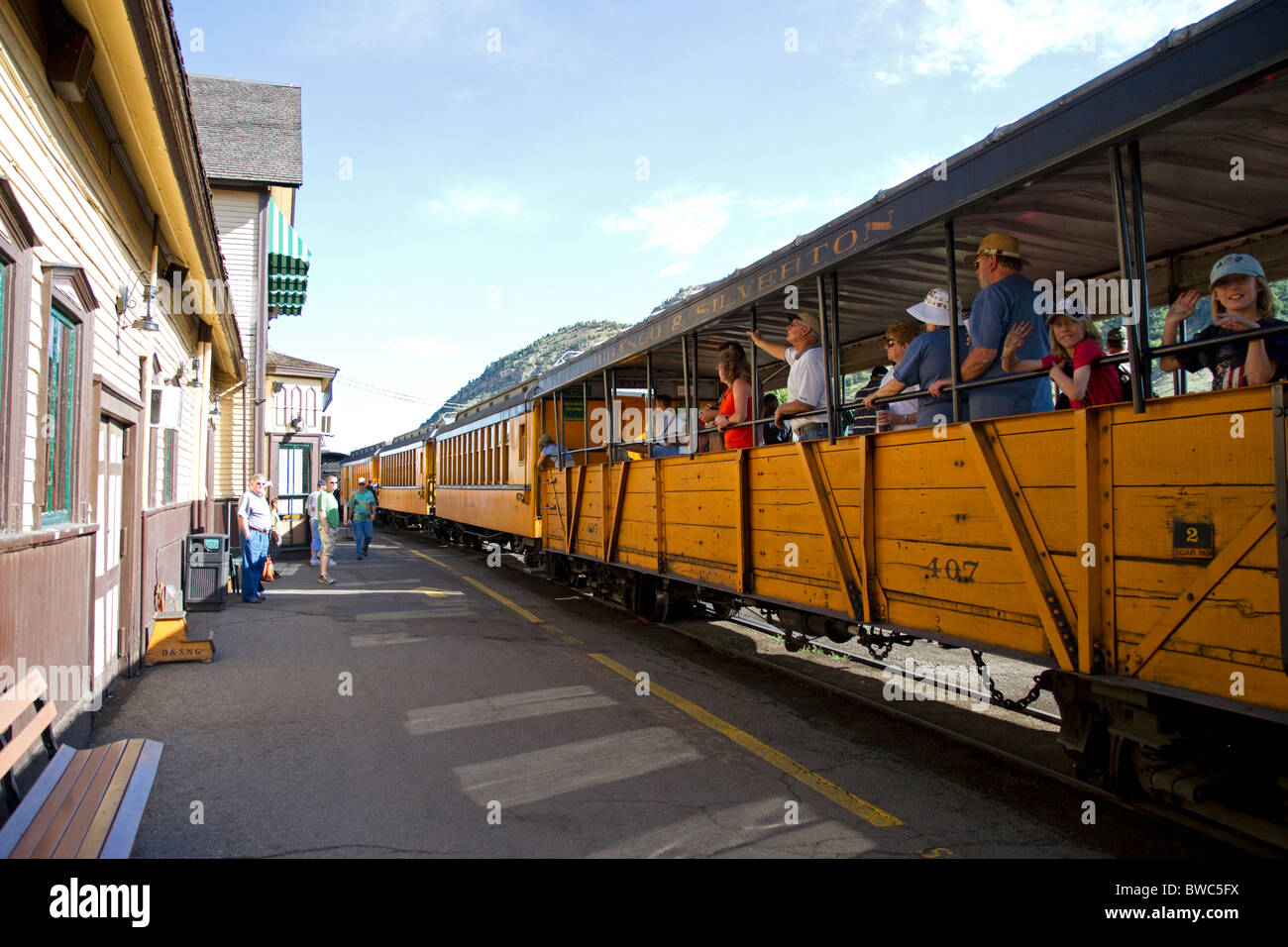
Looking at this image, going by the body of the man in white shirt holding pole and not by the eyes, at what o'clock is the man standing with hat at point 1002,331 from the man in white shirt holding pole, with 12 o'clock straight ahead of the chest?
The man standing with hat is roughly at 8 o'clock from the man in white shirt holding pole.

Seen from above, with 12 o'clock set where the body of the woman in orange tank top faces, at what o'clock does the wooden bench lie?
The wooden bench is roughly at 10 o'clock from the woman in orange tank top.

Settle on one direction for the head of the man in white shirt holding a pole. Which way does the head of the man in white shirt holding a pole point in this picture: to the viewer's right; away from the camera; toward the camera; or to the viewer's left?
to the viewer's left

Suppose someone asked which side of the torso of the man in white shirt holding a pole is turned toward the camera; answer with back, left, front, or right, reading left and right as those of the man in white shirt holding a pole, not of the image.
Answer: left

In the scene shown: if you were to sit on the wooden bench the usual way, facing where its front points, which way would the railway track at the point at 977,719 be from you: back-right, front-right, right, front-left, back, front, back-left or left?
front

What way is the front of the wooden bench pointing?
to the viewer's right

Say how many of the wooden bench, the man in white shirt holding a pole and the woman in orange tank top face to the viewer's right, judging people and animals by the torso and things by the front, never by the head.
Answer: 1

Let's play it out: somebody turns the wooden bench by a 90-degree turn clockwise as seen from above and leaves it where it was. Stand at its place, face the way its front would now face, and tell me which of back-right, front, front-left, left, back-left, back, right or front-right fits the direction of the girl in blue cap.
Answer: front-left

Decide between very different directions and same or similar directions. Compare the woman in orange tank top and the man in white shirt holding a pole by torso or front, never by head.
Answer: same or similar directions

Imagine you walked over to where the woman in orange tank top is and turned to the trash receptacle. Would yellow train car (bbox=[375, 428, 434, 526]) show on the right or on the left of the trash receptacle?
right

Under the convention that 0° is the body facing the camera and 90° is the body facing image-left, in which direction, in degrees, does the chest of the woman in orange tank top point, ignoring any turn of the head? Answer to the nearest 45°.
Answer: approximately 90°

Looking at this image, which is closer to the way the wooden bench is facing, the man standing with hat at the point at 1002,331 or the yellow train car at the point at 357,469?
the man standing with hat

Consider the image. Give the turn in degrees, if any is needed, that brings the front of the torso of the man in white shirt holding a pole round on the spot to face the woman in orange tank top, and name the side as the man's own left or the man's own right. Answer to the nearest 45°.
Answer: approximately 45° to the man's own right

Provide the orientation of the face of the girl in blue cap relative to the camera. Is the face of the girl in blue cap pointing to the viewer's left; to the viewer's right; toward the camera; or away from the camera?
toward the camera

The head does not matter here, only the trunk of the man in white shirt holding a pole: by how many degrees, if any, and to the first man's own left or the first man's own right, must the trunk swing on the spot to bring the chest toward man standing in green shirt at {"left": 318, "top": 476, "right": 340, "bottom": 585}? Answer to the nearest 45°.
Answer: approximately 45° to the first man's own right
